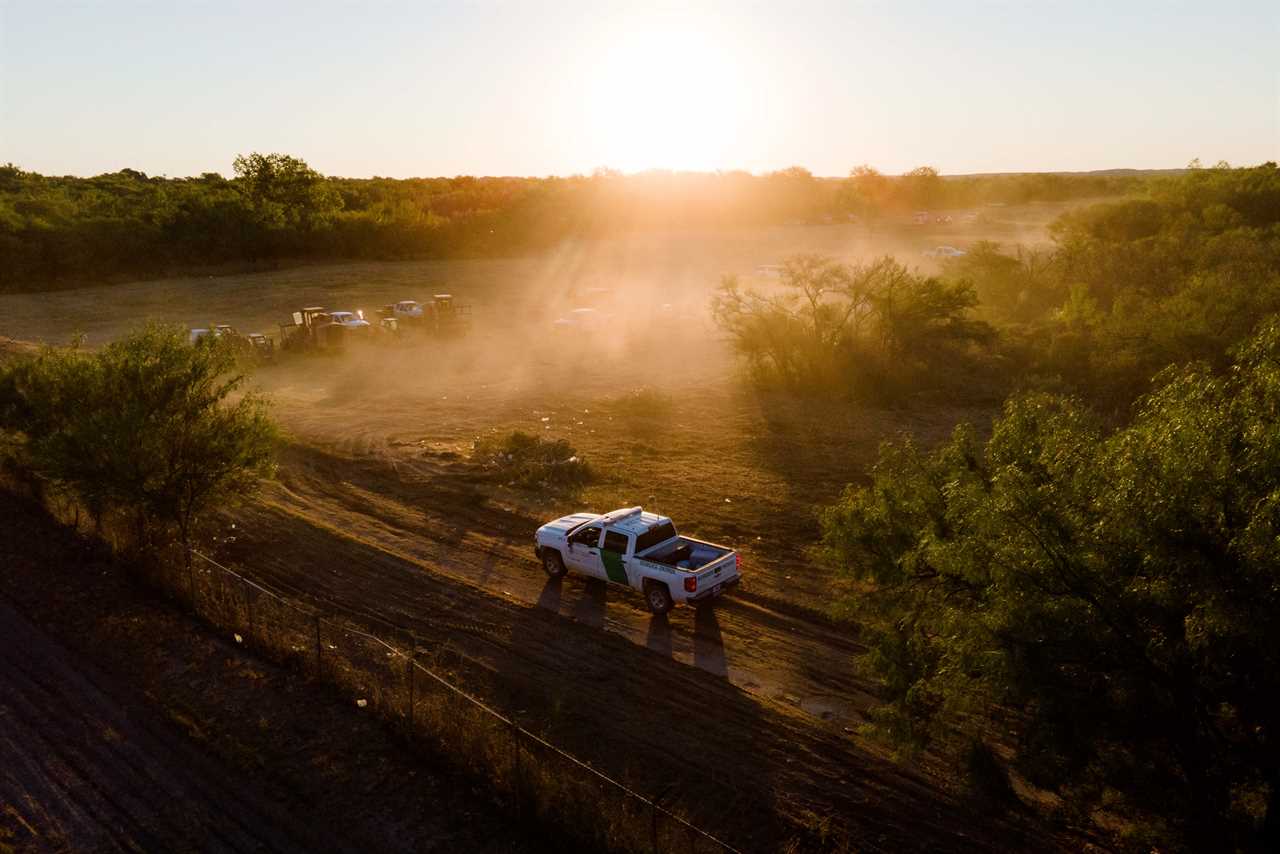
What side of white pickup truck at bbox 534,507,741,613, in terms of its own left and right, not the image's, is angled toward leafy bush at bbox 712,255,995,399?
right

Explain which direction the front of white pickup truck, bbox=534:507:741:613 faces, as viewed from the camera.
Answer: facing away from the viewer and to the left of the viewer

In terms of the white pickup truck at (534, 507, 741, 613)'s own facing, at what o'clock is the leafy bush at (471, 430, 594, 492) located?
The leafy bush is roughly at 1 o'clock from the white pickup truck.

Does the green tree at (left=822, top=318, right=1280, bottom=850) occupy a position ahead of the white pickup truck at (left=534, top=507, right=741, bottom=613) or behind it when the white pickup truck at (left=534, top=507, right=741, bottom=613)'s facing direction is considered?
behind

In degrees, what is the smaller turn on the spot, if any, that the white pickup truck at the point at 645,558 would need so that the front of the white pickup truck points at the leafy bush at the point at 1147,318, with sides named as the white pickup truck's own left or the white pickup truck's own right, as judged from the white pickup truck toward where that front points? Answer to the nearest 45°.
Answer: approximately 90° to the white pickup truck's own right

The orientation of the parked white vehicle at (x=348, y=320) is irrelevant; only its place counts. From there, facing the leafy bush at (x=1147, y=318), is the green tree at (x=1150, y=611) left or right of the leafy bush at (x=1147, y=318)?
right

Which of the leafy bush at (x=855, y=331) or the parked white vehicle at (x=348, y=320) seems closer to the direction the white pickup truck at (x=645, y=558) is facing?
the parked white vehicle
